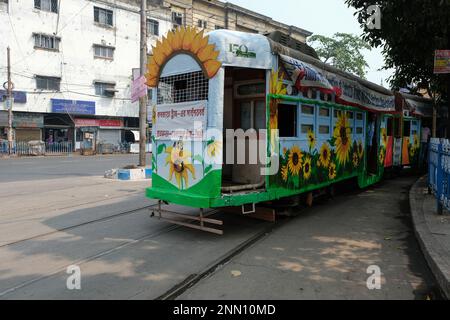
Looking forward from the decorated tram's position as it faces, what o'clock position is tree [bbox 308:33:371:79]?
The tree is roughly at 5 o'clock from the decorated tram.

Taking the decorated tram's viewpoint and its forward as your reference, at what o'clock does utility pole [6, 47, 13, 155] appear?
The utility pole is roughly at 3 o'clock from the decorated tram.

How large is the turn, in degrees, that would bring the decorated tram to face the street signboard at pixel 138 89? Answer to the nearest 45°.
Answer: approximately 90° to its right

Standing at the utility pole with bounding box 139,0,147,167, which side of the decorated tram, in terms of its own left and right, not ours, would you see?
right

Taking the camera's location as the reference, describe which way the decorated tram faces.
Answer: facing the viewer and to the left of the viewer

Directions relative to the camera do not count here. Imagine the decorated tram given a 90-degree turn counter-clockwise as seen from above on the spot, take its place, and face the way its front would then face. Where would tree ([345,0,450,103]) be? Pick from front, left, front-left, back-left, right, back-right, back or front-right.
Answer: left

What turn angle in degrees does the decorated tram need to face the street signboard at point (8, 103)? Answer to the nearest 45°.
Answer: approximately 90° to its right

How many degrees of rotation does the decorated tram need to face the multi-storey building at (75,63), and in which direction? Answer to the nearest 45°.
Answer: approximately 90° to its right
